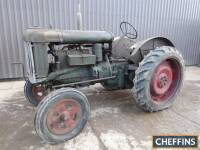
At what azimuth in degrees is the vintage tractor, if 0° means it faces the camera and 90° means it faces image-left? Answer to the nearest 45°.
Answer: approximately 45°
